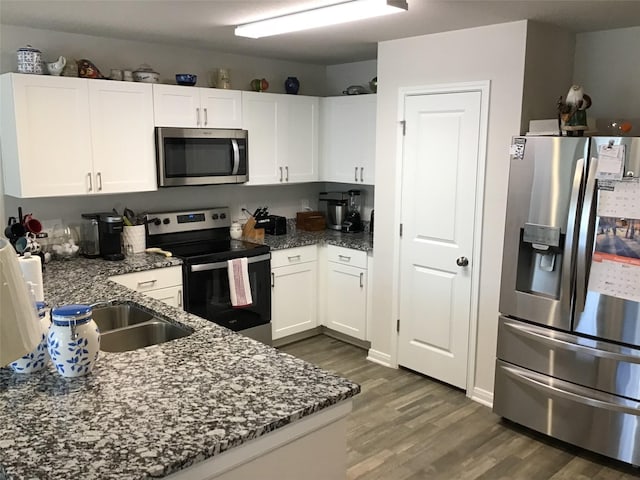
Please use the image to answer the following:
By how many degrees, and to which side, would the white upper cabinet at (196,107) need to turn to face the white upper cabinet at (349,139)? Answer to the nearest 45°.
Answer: approximately 45° to its left

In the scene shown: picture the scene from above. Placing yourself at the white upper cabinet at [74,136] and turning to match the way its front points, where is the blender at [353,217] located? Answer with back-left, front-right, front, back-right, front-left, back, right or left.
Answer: front-left

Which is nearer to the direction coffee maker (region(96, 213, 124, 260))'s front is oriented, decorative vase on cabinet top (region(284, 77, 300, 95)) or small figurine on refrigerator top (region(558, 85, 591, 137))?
the small figurine on refrigerator top

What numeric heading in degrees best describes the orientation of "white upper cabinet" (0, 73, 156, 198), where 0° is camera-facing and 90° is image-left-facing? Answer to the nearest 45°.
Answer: approximately 315°

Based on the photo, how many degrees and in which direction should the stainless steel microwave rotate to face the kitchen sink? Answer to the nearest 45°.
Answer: approximately 45° to its right

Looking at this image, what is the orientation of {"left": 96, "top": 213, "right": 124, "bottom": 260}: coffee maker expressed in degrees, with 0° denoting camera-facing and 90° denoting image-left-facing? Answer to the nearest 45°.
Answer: approximately 315°

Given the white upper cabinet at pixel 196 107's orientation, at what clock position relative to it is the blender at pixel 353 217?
The blender is roughly at 10 o'clock from the white upper cabinet.
